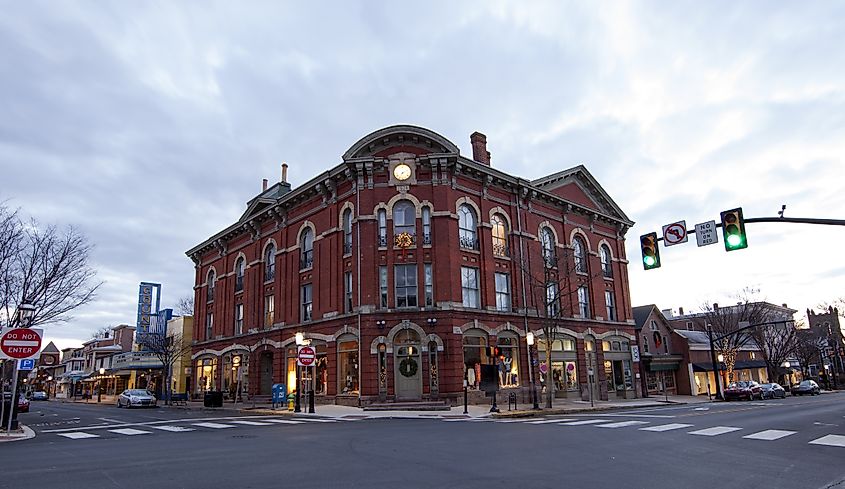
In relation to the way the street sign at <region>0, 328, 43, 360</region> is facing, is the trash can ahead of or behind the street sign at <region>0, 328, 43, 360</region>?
behind

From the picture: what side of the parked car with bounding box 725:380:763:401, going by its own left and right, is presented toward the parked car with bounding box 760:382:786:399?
back

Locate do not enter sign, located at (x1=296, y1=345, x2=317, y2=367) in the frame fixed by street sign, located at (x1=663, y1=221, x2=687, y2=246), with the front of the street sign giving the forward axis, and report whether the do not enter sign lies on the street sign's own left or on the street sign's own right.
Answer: on the street sign's own right

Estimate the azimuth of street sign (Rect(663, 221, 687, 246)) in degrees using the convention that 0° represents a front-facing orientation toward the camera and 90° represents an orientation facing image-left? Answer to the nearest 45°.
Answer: approximately 0°

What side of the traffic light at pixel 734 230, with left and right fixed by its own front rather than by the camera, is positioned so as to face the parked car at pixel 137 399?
right

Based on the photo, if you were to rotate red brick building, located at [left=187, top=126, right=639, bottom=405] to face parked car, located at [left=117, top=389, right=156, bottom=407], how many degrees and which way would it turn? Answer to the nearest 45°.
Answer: approximately 135° to its right
